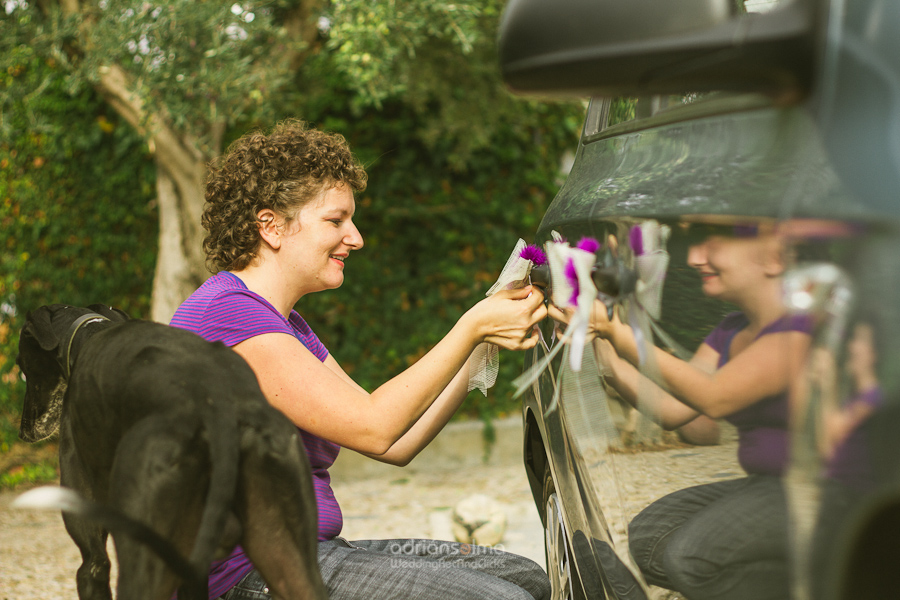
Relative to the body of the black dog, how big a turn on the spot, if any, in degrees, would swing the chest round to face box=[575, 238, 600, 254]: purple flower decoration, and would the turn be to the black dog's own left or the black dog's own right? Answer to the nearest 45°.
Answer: approximately 135° to the black dog's own right

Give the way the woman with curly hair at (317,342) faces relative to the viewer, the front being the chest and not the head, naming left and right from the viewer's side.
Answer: facing to the right of the viewer

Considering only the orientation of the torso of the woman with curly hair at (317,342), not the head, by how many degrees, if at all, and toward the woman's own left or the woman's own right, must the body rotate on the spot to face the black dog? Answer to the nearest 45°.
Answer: approximately 90° to the woman's own right

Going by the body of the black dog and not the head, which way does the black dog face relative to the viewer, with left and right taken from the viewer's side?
facing away from the viewer and to the left of the viewer

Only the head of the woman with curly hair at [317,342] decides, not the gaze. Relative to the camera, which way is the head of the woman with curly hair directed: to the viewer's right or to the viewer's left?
to the viewer's right

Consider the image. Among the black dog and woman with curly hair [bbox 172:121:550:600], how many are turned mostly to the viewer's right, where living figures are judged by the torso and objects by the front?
1

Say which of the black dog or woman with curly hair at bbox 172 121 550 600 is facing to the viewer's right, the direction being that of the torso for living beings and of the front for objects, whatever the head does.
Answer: the woman with curly hair

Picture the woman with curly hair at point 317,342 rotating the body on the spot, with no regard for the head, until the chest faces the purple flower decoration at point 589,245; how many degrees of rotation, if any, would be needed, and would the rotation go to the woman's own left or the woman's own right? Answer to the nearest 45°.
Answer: approximately 45° to the woman's own right

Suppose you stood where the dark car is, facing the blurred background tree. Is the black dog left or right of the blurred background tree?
left

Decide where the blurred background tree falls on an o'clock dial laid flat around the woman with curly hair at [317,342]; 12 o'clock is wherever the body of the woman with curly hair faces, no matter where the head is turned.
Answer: The blurred background tree is roughly at 9 o'clock from the woman with curly hair.

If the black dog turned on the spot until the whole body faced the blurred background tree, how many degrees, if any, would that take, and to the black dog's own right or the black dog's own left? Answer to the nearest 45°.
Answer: approximately 45° to the black dog's own right
